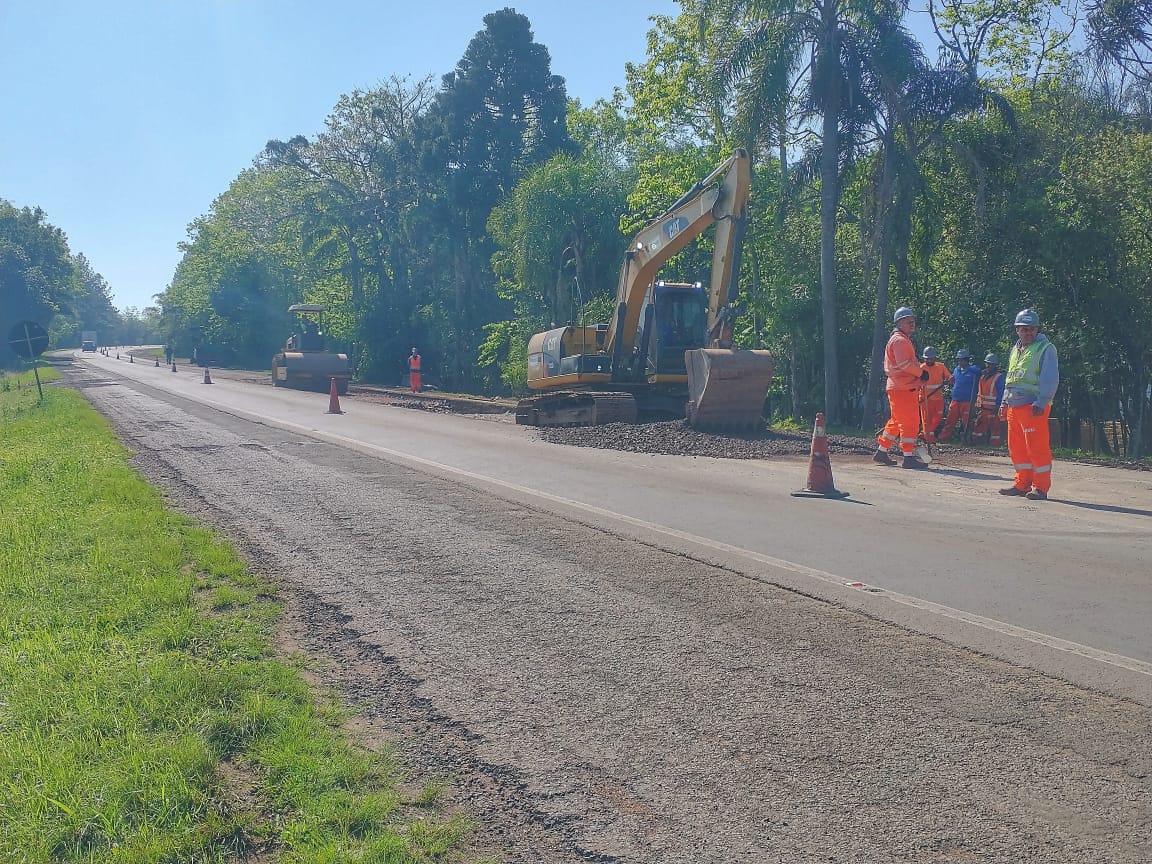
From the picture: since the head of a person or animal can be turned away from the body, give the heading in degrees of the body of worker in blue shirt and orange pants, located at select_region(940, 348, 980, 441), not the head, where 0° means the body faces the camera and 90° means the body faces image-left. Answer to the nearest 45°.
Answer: approximately 45°

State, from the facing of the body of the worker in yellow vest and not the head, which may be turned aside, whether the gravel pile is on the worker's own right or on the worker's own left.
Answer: on the worker's own right

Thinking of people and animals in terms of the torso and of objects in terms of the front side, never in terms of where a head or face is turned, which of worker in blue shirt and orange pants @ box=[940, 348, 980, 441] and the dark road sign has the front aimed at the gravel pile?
the worker in blue shirt and orange pants

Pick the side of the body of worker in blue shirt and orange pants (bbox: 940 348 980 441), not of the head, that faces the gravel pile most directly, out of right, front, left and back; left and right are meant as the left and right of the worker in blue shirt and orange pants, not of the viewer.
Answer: right

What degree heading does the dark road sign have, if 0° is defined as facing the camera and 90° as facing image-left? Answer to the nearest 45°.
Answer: approximately 180°

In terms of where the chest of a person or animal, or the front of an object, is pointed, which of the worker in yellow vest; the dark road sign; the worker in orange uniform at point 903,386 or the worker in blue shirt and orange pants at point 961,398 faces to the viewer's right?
the worker in orange uniform at point 903,386

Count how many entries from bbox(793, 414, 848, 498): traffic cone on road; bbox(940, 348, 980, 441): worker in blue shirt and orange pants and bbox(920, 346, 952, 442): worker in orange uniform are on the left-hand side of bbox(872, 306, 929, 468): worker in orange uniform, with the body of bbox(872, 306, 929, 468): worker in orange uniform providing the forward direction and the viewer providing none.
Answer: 2

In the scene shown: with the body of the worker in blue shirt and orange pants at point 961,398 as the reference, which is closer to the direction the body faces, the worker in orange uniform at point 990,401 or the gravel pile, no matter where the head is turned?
the gravel pile

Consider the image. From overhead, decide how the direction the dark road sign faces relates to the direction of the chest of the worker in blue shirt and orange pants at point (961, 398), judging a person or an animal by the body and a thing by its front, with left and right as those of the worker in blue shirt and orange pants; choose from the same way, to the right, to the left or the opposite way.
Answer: to the right

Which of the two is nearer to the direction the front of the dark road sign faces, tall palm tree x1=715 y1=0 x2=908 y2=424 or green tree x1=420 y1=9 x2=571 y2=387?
the green tree

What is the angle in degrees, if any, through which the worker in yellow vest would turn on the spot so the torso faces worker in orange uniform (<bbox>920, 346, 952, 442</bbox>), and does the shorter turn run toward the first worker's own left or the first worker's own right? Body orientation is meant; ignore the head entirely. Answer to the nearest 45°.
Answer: approximately 135° to the first worker's own right

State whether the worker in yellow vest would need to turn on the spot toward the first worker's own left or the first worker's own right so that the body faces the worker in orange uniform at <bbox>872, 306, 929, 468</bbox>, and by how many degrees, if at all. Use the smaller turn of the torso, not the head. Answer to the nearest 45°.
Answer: approximately 90° to the first worker's own right

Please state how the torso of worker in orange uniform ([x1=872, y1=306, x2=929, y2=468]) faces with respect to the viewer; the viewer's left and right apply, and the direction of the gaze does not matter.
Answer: facing to the right of the viewer
